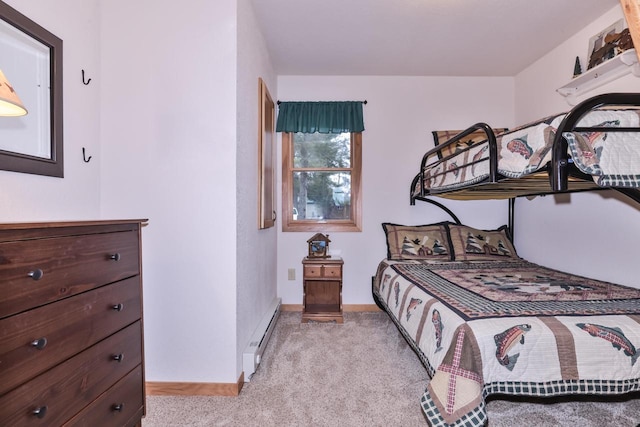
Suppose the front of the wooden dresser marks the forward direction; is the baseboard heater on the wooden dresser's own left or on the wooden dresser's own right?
on the wooden dresser's own left

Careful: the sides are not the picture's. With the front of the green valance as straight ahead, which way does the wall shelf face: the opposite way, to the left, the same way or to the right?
to the right

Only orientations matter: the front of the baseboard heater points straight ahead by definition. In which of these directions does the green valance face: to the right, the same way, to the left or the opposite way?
to the right

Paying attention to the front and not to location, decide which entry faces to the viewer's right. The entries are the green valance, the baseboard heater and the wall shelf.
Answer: the baseboard heater

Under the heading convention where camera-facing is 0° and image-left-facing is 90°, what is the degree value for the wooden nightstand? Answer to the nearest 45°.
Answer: approximately 0°

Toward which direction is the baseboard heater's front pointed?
to the viewer's right

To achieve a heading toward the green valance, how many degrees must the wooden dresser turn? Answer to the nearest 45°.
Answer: approximately 90° to its left
